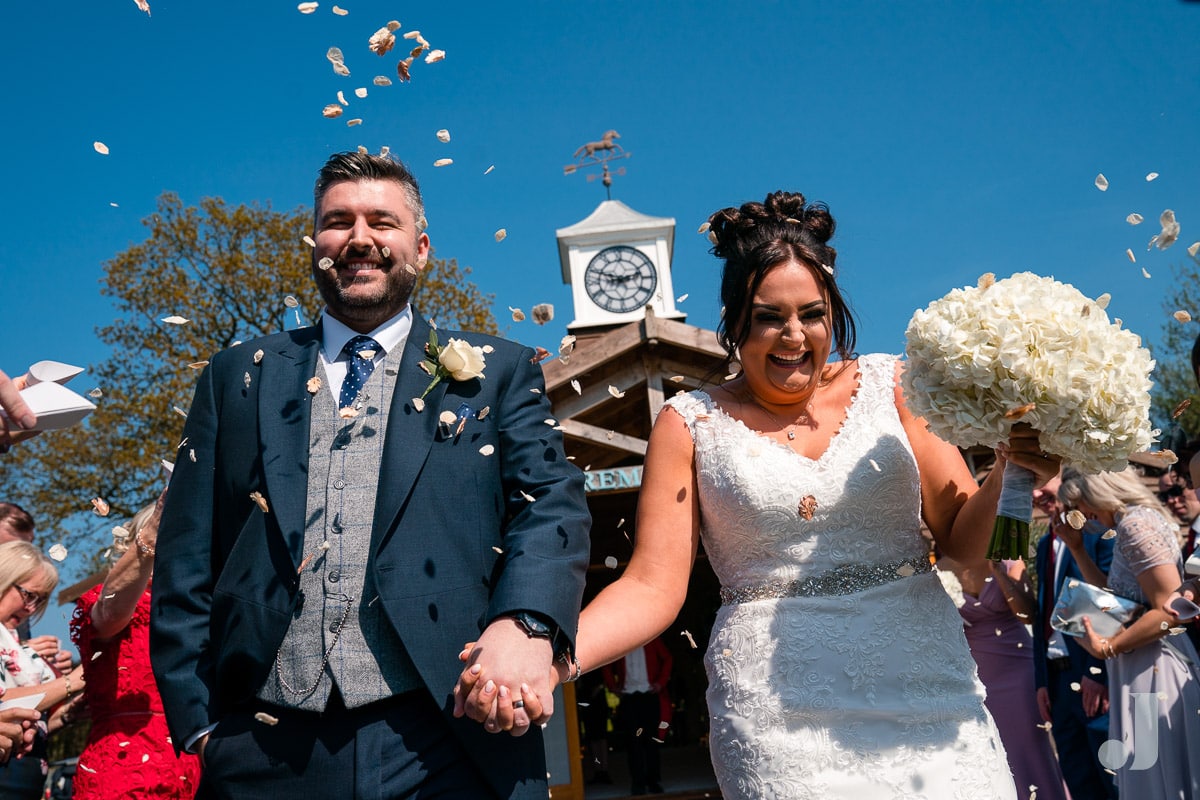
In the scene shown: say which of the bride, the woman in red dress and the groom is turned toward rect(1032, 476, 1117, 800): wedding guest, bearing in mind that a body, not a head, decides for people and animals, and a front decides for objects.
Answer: the woman in red dress

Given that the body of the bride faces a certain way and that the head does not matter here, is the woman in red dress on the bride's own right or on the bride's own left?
on the bride's own right

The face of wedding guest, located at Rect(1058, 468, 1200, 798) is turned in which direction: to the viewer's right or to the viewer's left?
to the viewer's left

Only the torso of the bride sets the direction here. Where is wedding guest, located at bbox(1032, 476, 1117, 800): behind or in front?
behind

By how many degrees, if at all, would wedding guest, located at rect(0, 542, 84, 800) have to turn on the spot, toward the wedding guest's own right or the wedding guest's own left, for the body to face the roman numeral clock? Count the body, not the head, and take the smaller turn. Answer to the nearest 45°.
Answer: approximately 90° to the wedding guest's own left

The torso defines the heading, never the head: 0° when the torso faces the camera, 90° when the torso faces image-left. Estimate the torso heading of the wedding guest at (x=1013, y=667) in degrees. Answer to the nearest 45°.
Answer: approximately 45°

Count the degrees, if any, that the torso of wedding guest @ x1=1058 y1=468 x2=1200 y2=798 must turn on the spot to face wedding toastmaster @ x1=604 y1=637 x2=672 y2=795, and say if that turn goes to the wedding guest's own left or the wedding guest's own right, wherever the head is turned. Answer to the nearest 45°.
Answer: approximately 45° to the wedding guest's own right

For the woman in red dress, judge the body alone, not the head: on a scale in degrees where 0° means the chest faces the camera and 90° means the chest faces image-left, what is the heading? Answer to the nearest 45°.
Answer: approximately 270°

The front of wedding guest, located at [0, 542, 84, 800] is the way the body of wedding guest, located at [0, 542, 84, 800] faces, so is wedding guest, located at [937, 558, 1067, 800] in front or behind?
in front

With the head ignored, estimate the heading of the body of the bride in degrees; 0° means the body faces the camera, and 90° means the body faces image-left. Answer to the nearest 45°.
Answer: approximately 0°

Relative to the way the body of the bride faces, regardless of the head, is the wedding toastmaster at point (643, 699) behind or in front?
behind
